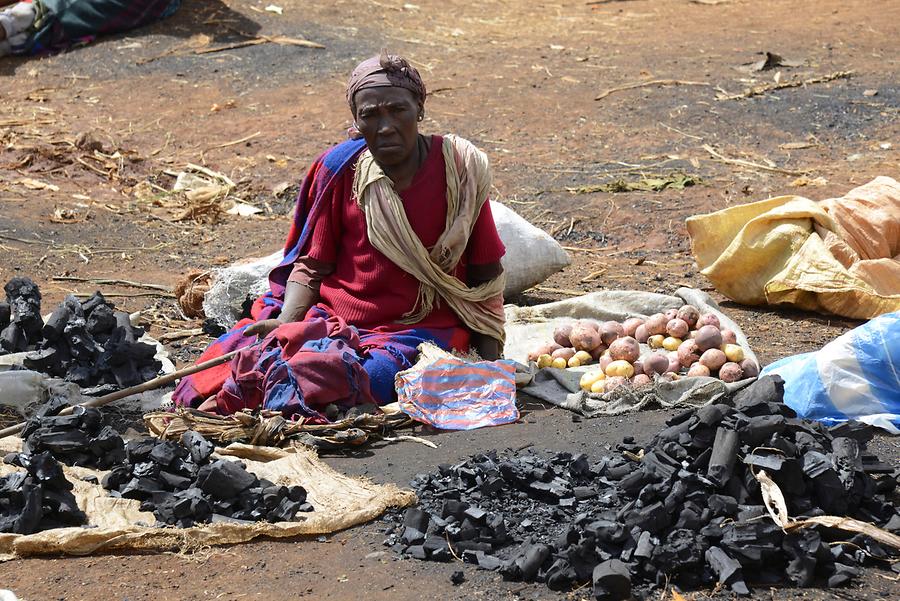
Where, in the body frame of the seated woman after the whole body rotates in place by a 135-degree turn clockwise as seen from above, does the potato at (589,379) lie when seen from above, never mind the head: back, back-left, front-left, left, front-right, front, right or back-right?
right

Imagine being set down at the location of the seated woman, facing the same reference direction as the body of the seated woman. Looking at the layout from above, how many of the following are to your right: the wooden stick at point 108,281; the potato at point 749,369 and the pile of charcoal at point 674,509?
1

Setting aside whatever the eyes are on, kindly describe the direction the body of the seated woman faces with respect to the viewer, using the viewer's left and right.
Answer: facing the viewer and to the left of the viewer

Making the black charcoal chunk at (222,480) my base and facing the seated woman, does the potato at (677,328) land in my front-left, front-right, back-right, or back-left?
front-right

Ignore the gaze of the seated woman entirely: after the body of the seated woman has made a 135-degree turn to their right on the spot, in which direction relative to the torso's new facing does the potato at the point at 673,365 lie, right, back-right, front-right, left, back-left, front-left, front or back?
right

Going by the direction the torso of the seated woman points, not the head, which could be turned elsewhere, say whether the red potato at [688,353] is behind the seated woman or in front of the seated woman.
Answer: behind

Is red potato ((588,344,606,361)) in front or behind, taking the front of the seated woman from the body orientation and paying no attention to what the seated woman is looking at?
behind

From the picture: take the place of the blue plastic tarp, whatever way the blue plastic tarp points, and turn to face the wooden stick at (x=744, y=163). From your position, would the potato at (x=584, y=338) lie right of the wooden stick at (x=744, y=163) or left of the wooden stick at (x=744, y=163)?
left

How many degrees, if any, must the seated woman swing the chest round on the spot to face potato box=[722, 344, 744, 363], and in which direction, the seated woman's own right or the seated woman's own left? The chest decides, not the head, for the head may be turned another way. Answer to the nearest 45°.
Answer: approximately 135° to the seated woman's own left

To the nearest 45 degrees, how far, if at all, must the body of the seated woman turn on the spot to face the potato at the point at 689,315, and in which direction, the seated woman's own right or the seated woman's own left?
approximately 135° to the seated woman's own left

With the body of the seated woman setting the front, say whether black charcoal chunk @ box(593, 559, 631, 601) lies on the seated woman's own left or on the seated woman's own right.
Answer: on the seated woman's own left

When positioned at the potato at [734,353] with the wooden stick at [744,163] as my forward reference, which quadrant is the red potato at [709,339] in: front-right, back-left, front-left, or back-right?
front-left

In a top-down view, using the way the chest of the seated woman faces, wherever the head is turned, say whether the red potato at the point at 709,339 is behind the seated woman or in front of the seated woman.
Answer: behind

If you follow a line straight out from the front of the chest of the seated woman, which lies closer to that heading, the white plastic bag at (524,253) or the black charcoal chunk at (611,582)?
the black charcoal chunk

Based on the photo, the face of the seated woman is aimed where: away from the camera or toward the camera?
toward the camera

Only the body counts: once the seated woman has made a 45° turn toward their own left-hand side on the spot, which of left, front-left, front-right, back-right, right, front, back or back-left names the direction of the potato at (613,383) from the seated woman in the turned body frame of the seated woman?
left
